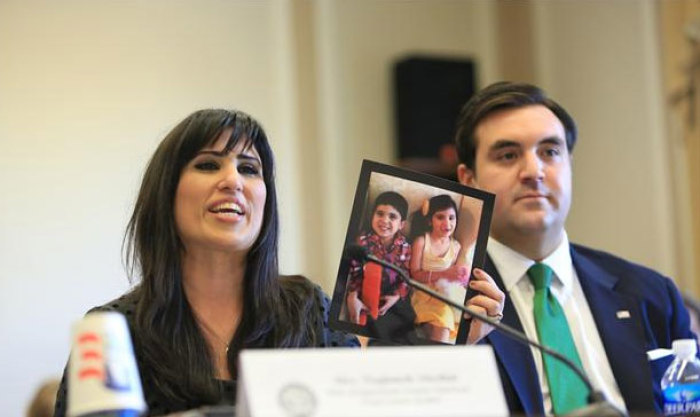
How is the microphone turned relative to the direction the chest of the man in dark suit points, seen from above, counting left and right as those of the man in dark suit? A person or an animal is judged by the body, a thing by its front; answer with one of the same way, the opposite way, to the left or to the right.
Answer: to the right

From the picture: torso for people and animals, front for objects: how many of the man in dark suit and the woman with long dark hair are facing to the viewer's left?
0

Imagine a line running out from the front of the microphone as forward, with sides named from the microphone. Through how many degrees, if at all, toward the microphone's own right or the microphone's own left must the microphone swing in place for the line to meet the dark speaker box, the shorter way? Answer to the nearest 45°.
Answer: approximately 90° to the microphone's own right

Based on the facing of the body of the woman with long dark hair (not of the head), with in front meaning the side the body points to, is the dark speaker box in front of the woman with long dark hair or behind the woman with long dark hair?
behind

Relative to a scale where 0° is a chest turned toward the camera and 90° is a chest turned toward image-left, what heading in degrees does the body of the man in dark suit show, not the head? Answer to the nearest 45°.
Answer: approximately 0°

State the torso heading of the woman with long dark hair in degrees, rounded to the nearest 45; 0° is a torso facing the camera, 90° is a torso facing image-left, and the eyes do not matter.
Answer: approximately 0°

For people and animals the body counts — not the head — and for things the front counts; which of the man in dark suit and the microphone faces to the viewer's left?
the microphone

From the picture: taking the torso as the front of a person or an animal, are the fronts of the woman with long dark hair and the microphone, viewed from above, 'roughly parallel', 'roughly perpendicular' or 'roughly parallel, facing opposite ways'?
roughly perpendicular

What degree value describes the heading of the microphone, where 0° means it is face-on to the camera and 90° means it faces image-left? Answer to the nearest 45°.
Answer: approximately 90°

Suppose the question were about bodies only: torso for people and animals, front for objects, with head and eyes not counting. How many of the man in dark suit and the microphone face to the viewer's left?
1

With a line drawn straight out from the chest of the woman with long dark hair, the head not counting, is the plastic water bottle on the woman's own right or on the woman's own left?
on the woman's own left

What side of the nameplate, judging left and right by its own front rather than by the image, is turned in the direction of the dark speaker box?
back
